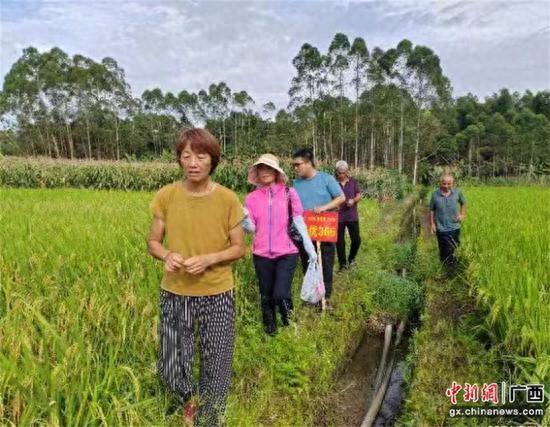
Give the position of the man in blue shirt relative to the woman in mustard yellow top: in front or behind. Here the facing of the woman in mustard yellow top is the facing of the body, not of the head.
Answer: behind

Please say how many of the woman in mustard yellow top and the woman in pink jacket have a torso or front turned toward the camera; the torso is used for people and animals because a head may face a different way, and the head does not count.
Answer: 2

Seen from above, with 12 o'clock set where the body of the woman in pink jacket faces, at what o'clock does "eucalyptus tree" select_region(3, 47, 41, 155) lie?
The eucalyptus tree is roughly at 5 o'clock from the woman in pink jacket.

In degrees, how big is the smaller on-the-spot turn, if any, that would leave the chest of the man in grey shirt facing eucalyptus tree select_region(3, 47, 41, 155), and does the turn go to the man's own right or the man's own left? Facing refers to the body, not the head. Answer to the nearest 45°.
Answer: approximately 135° to the man's own right

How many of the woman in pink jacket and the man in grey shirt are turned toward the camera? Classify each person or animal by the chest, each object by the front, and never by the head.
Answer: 2

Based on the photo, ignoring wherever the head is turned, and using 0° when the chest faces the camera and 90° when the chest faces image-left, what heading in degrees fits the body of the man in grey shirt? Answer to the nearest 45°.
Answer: approximately 0°

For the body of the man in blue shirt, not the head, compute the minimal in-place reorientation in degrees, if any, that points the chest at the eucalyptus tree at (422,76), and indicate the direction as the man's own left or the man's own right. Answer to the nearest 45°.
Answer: approximately 135° to the man's own right
